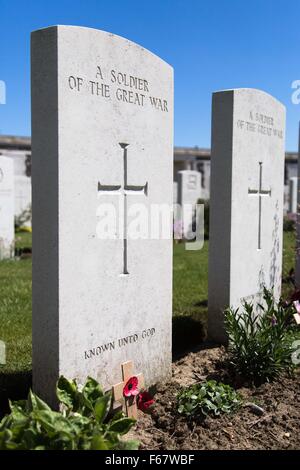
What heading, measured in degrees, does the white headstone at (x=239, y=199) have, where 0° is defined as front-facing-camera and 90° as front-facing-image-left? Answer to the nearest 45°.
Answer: approximately 315°

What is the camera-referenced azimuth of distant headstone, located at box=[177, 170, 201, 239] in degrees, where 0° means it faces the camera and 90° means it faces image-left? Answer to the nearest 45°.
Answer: approximately 315°

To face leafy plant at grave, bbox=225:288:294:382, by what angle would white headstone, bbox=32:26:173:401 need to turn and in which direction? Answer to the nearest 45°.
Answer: approximately 45° to its left

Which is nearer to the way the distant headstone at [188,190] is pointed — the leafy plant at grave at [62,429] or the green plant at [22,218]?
the leafy plant at grave

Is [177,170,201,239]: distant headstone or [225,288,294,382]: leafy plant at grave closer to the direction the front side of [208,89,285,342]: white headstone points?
the leafy plant at grave

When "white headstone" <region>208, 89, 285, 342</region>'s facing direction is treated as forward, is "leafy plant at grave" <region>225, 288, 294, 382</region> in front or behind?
in front

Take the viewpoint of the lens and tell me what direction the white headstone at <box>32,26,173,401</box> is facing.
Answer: facing the viewer and to the right of the viewer

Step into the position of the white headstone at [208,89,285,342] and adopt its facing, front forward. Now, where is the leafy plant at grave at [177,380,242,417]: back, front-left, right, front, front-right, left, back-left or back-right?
front-right

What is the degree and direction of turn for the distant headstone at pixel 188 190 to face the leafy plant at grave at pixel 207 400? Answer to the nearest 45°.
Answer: approximately 45° to its right

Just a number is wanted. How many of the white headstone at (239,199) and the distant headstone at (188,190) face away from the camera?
0

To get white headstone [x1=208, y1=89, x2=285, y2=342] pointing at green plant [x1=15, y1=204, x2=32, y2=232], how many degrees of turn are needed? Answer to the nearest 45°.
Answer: approximately 180°
